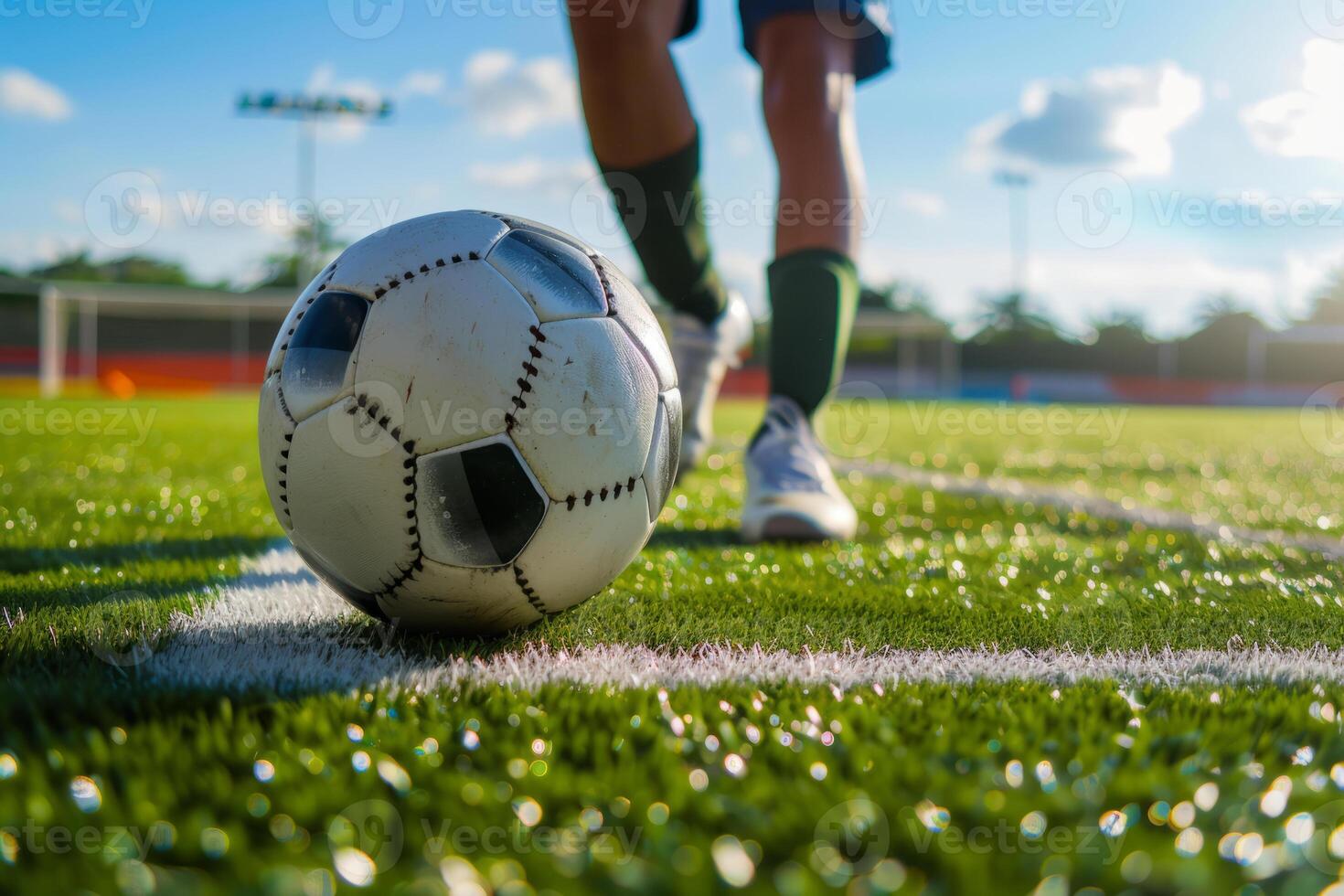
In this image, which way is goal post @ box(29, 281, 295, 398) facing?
toward the camera

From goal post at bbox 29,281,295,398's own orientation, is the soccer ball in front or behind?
in front
